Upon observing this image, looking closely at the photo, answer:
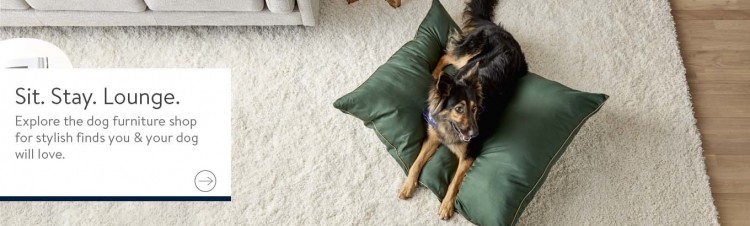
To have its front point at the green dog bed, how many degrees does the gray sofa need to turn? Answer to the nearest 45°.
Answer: approximately 45° to its left

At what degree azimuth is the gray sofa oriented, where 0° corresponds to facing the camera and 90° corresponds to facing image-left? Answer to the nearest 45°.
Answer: approximately 0°
